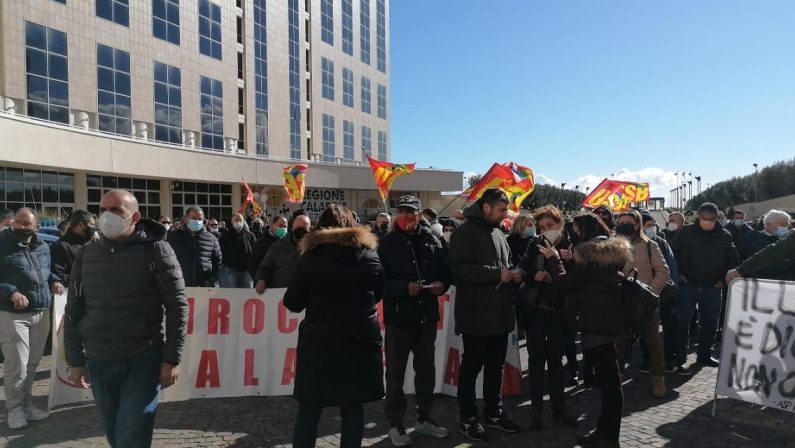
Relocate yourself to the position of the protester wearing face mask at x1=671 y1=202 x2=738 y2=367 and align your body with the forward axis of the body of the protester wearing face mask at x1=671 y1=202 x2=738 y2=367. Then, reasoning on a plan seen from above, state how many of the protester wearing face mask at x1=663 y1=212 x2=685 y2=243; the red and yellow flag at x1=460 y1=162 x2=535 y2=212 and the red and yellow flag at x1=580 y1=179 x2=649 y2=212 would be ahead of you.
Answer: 0

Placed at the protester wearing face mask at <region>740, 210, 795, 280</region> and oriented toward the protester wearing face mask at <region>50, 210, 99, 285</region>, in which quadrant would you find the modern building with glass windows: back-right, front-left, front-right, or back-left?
front-right

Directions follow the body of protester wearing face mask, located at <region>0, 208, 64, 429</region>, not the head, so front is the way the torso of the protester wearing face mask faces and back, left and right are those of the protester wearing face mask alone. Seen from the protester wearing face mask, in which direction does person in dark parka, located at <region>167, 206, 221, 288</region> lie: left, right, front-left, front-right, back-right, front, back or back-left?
left

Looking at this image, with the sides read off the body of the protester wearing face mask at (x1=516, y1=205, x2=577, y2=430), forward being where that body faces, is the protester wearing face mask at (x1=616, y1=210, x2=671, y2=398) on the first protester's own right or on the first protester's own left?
on the first protester's own left

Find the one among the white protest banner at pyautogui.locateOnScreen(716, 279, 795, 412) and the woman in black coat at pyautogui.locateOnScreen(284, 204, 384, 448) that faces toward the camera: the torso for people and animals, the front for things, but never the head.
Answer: the white protest banner

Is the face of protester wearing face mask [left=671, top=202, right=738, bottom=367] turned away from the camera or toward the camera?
toward the camera

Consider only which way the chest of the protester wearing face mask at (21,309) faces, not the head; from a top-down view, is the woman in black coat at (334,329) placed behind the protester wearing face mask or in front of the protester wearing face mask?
in front

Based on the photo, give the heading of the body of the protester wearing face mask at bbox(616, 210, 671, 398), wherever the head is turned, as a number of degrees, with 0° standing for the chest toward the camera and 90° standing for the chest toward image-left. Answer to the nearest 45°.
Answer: approximately 45°

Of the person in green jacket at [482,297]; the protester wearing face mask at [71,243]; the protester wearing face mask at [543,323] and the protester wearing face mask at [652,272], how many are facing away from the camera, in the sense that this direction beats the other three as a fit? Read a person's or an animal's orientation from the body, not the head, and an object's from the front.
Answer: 0

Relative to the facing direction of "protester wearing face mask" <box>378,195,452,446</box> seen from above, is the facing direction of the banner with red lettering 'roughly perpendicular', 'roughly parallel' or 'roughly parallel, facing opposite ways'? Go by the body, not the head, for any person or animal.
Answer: roughly parallel

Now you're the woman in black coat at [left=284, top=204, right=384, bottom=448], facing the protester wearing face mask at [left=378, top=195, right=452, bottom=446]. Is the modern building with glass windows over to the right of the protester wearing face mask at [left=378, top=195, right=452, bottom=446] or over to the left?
left

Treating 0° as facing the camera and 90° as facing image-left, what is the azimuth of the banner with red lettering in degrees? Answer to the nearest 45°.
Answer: approximately 0°

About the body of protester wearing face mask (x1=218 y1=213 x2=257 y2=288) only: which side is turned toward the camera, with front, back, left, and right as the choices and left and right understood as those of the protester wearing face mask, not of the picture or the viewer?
front

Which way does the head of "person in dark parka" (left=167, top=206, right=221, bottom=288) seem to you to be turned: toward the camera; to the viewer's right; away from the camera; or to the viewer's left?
toward the camera

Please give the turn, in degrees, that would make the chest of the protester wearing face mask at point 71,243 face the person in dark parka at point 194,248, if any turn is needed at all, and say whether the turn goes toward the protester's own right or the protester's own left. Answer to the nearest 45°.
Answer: approximately 45° to the protester's own left

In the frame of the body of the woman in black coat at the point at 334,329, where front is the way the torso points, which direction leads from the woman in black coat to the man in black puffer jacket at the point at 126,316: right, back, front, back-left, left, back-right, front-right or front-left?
left

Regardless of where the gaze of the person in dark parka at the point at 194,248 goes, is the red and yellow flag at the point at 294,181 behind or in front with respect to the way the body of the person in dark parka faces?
behind
